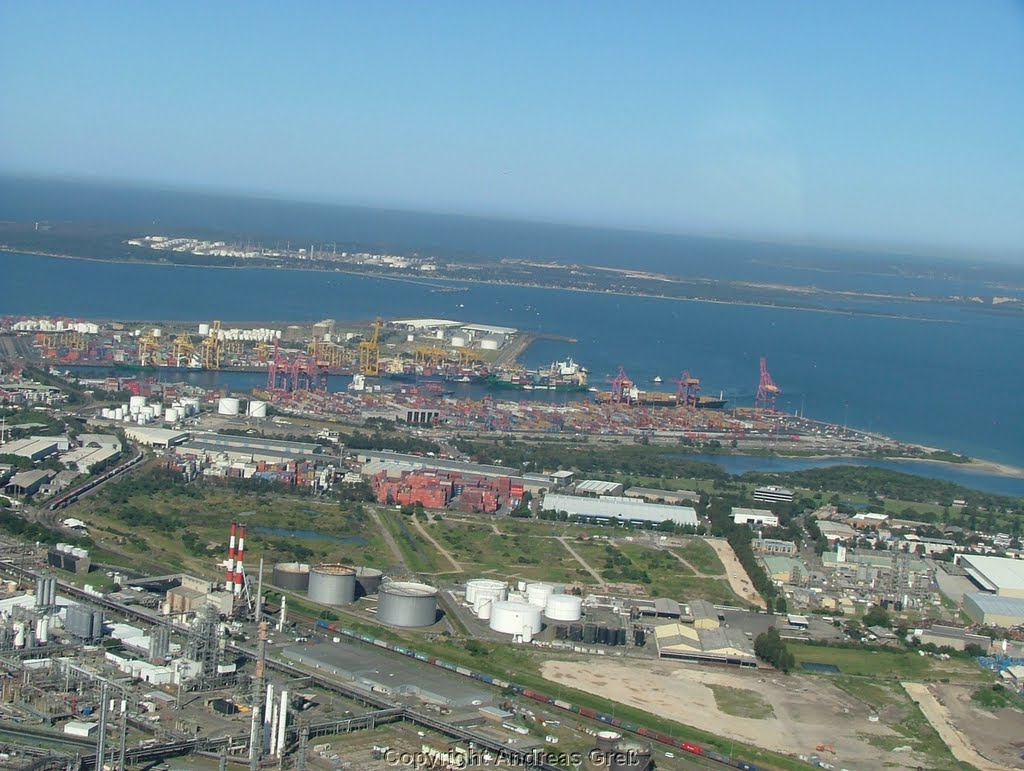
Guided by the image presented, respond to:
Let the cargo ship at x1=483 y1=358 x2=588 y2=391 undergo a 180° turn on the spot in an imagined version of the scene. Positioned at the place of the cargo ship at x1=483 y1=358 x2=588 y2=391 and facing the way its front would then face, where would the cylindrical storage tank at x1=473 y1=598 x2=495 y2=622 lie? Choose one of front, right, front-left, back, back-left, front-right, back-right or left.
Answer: right

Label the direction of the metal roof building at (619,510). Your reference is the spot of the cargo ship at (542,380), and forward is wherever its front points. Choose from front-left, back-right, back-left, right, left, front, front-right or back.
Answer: left

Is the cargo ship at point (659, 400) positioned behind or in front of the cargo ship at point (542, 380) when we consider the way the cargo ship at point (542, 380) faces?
behind

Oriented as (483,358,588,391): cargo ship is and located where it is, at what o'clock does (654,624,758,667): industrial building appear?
The industrial building is roughly at 9 o'clock from the cargo ship.

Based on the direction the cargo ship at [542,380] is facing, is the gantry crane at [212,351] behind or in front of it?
in front

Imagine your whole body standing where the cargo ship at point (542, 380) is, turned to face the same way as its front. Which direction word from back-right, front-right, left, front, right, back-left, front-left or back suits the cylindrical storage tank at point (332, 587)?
left

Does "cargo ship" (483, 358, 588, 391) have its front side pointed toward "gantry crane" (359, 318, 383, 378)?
yes

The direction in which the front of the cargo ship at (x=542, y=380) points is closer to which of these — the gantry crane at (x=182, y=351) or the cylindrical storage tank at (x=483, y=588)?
the gantry crane

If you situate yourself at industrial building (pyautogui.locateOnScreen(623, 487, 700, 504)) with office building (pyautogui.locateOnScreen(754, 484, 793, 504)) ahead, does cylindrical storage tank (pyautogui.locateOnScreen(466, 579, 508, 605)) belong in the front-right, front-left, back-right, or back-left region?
back-right

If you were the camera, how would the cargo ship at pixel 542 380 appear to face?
facing to the left of the viewer

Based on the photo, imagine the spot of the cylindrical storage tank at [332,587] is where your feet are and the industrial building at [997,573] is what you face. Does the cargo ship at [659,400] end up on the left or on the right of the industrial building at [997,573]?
left

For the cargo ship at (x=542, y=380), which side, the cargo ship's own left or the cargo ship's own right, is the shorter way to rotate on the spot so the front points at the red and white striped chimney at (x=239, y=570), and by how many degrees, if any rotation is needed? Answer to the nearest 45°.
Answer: approximately 90° to the cargo ship's own left

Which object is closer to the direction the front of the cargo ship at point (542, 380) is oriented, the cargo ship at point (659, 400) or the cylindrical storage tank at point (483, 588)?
the cylindrical storage tank

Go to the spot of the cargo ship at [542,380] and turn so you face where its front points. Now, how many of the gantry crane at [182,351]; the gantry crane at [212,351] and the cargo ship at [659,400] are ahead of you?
2

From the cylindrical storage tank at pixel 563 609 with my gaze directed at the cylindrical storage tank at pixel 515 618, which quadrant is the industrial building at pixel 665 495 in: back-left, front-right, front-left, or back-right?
back-right

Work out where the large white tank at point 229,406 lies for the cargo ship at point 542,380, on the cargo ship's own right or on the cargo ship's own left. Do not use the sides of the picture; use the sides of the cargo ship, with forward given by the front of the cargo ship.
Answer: on the cargo ship's own left

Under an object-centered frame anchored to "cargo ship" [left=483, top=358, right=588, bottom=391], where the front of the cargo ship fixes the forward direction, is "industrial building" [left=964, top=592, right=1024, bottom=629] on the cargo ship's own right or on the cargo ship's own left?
on the cargo ship's own left

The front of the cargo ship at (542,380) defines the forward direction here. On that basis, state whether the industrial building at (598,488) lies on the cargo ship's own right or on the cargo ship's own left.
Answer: on the cargo ship's own left
